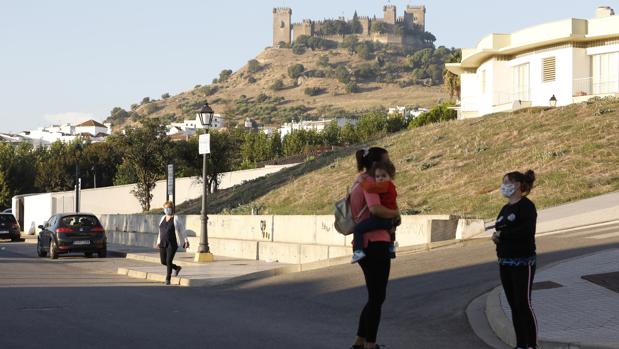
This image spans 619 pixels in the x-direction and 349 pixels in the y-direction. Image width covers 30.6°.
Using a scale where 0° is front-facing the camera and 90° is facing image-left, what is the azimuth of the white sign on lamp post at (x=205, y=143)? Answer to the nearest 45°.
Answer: approximately 0°

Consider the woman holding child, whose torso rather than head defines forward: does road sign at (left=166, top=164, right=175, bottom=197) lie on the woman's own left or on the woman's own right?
on the woman's own left

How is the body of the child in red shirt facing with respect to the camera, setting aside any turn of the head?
to the viewer's left

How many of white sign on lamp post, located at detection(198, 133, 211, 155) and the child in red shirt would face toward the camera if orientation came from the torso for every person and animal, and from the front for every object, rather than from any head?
1

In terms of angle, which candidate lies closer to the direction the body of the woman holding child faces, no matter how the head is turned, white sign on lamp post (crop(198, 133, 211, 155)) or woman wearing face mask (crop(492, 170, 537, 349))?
the woman wearing face mask

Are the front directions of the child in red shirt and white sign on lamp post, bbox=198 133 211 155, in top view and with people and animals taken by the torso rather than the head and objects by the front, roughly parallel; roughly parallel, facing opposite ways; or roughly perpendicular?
roughly perpendicular

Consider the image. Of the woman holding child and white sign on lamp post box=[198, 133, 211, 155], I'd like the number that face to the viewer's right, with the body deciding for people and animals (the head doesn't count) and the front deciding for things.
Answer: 1

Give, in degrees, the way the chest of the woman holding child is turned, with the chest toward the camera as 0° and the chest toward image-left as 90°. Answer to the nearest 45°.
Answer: approximately 270°

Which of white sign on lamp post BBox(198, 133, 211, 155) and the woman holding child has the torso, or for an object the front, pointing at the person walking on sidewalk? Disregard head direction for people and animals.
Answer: the white sign on lamp post

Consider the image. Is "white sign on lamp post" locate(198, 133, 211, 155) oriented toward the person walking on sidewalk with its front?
yes

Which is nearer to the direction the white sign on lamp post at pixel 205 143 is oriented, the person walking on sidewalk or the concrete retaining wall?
the person walking on sidewalk

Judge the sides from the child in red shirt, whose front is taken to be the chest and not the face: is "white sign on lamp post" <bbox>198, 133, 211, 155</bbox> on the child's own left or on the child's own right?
on the child's own right
